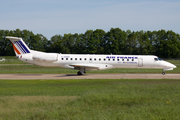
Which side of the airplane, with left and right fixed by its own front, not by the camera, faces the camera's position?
right
